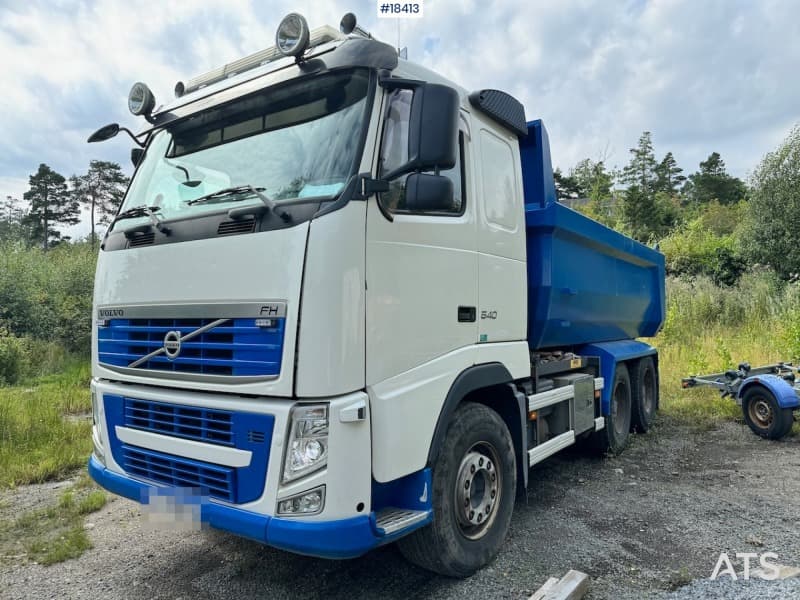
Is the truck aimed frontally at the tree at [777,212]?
no

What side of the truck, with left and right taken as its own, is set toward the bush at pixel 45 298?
right

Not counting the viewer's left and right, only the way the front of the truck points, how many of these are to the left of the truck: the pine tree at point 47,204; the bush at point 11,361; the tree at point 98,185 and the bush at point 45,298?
0

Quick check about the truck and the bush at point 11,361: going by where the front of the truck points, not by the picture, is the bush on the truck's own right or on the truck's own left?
on the truck's own right

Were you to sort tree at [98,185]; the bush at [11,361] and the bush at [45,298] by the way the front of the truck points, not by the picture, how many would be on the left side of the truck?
0

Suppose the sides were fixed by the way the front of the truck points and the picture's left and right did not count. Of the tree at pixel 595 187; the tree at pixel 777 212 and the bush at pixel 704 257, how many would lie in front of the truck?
0

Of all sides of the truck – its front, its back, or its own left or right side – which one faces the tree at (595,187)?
back

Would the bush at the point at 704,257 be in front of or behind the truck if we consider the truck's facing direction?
behind

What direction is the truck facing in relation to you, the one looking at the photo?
facing the viewer and to the left of the viewer

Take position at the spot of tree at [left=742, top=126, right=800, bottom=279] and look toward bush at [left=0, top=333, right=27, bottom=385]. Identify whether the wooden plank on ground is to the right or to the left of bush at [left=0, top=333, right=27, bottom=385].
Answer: left

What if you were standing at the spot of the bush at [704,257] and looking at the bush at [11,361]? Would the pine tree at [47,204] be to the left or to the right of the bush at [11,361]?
right

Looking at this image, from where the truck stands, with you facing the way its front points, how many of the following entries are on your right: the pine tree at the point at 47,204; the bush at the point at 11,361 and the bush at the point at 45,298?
3

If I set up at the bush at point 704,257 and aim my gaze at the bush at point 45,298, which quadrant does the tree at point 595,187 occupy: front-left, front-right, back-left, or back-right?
back-right

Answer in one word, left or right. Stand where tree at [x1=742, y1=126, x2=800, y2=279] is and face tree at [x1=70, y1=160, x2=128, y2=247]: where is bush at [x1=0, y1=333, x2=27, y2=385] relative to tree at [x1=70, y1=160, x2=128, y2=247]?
left

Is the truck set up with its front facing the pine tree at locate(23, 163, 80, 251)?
no
